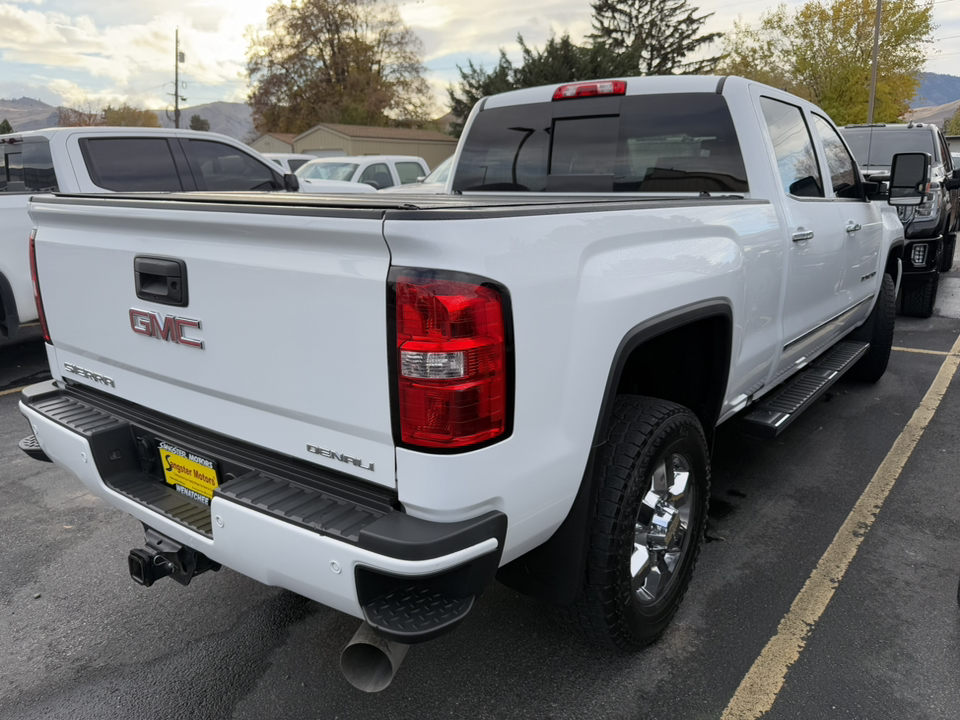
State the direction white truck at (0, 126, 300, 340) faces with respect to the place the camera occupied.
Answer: facing away from the viewer and to the right of the viewer

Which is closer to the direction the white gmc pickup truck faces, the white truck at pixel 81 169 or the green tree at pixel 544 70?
the green tree

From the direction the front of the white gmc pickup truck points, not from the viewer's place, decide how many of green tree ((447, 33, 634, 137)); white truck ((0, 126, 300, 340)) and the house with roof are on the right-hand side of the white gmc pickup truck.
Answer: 0

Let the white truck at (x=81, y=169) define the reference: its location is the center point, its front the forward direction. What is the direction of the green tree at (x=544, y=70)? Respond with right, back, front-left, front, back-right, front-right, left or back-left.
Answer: front

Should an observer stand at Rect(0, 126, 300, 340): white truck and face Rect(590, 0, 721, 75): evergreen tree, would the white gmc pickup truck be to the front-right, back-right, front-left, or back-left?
back-right

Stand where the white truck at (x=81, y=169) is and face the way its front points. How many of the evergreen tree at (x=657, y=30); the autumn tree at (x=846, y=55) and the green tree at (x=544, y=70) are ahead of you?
3

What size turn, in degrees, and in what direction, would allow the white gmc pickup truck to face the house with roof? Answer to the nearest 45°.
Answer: approximately 45° to its left

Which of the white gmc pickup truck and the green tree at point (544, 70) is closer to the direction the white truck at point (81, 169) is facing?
the green tree

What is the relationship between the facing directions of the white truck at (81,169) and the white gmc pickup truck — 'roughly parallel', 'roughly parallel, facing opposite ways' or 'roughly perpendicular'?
roughly parallel

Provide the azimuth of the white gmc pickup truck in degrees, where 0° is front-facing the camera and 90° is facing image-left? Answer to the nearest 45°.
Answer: approximately 225°

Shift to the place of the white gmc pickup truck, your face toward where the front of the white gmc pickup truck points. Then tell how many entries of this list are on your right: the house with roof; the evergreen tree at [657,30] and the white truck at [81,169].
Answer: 0

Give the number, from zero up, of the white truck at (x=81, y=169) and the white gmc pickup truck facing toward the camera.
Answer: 0

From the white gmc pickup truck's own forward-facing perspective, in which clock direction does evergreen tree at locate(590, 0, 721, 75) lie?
The evergreen tree is roughly at 11 o'clock from the white gmc pickup truck.
